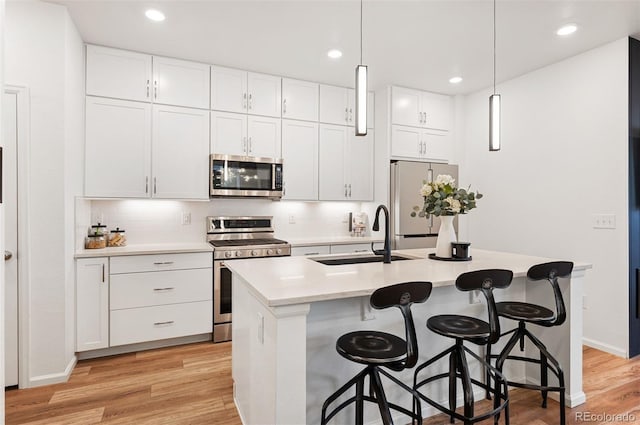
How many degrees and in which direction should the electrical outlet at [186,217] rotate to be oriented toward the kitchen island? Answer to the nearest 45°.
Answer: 0° — it already faces it

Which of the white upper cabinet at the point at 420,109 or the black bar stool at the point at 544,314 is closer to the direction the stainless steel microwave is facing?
the black bar stool

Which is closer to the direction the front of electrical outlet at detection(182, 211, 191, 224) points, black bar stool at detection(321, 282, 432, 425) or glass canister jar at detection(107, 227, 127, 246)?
the black bar stool

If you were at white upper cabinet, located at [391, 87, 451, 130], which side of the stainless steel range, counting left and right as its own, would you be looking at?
left

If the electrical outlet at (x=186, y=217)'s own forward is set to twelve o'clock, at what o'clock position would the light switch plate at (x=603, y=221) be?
the light switch plate at (x=603, y=221) is roughly at 10 o'clock from the electrical outlet at (x=186, y=217).

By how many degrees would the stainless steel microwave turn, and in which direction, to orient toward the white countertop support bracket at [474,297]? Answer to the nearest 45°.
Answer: approximately 45° to its left
